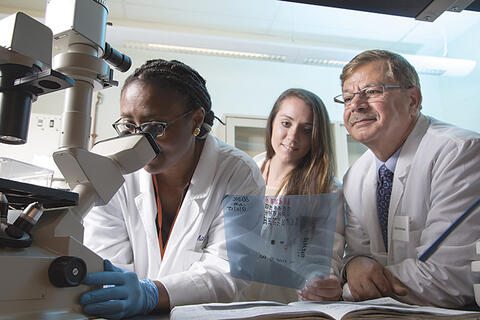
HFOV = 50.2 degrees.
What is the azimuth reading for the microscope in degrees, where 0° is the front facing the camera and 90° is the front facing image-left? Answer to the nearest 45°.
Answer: approximately 270°

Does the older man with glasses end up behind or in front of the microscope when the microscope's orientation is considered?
in front

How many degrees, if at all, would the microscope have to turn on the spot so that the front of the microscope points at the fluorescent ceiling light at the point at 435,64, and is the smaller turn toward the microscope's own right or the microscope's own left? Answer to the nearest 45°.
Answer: approximately 45° to the microscope's own left

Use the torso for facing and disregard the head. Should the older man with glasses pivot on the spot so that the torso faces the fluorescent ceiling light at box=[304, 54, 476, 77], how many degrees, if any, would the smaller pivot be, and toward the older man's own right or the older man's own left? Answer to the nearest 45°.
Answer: approximately 135° to the older man's own right

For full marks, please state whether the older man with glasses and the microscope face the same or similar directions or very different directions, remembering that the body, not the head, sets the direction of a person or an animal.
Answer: very different directions

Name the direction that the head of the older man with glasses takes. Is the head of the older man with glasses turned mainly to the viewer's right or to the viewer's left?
to the viewer's left

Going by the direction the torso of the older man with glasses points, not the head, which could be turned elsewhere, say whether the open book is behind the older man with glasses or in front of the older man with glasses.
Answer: in front
